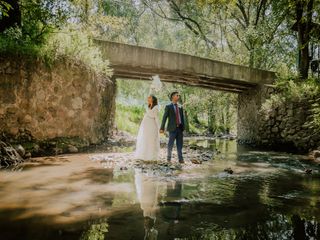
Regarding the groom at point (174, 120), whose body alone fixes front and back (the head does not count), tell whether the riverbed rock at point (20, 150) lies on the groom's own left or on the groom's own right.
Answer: on the groom's own right

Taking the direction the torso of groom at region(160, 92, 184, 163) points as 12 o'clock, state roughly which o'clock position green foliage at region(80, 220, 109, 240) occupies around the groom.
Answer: The green foliage is roughly at 2 o'clock from the groom.

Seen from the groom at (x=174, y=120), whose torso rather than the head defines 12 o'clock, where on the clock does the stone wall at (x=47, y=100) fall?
The stone wall is roughly at 5 o'clock from the groom.

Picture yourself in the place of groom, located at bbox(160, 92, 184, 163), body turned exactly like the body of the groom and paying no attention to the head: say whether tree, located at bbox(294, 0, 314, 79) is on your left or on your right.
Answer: on your left

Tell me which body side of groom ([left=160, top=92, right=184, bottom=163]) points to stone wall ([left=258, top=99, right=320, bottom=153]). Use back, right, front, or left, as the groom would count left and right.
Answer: left

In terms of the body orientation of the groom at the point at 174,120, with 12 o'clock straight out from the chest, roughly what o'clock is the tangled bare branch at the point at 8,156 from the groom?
The tangled bare branch is roughly at 4 o'clock from the groom.

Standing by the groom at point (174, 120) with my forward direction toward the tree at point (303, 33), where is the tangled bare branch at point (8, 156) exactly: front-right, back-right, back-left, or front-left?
back-left

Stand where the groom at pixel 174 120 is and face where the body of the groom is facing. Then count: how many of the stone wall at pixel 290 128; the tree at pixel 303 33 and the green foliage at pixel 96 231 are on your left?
2

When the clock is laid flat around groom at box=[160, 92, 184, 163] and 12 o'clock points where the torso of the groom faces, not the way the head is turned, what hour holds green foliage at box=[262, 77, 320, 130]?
The green foliage is roughly at 9 o'clock from the groom.
